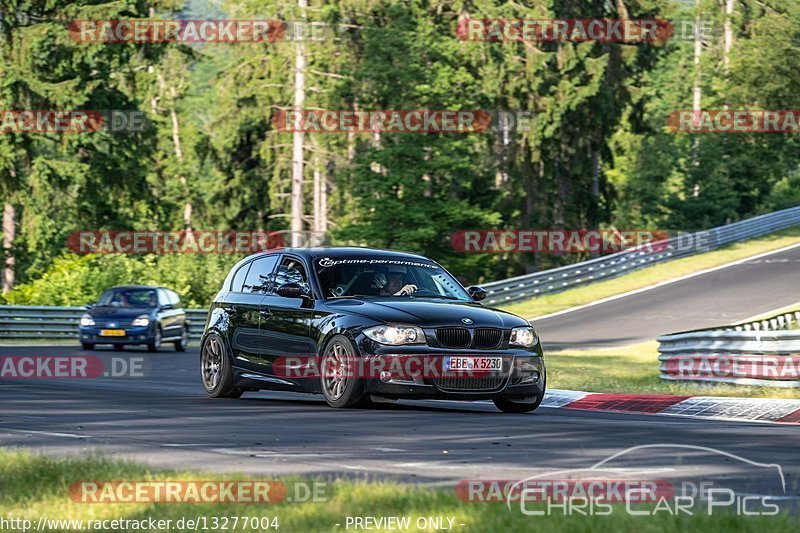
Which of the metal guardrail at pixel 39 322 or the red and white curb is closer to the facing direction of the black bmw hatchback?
the red and white curb

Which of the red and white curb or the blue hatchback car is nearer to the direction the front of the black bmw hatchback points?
the red and white curb

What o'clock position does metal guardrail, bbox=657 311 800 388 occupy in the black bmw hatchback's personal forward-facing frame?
The metal guardrail is roughly at 9 o'clock from the black bmw hatchback.

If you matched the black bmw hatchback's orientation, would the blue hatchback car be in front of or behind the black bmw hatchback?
behind

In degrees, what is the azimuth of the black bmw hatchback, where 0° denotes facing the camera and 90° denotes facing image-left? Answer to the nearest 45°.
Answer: approximately 315°

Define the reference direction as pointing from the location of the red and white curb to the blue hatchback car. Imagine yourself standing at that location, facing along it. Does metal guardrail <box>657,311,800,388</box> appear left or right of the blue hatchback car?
right

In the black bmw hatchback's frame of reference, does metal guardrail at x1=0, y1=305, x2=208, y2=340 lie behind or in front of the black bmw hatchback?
behind

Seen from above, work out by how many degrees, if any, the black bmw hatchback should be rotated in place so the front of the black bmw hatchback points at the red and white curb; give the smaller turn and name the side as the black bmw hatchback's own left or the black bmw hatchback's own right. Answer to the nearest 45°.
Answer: approximately 45° to the black bmw hatchback's own left
